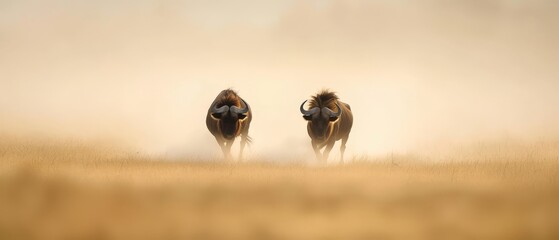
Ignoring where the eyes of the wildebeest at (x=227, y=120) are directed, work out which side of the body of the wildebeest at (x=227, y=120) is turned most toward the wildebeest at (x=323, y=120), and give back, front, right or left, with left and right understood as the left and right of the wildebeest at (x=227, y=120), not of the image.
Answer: left

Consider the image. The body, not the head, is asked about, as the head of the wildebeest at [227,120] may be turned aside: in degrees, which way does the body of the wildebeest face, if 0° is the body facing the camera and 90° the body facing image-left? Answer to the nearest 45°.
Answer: approximately 0°
